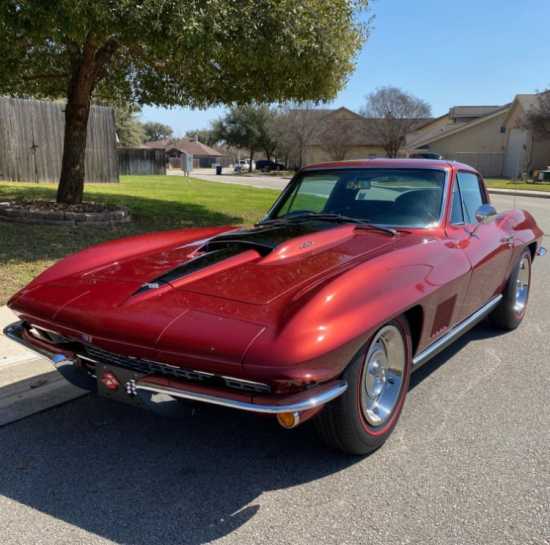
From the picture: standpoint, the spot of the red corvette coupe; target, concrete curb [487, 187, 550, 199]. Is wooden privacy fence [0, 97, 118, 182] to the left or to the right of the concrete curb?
left

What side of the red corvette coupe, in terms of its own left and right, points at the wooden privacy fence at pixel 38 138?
right

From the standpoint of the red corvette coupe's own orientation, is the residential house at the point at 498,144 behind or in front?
behind

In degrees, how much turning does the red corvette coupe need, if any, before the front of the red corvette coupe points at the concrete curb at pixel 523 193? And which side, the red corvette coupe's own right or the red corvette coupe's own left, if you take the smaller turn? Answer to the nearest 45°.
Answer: approximately 180°

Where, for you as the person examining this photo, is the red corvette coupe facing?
facing the viewer and to the left of the viewer

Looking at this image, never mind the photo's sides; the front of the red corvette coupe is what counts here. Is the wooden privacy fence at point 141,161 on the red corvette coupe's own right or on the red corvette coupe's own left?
on the red corvette coupe's own right
